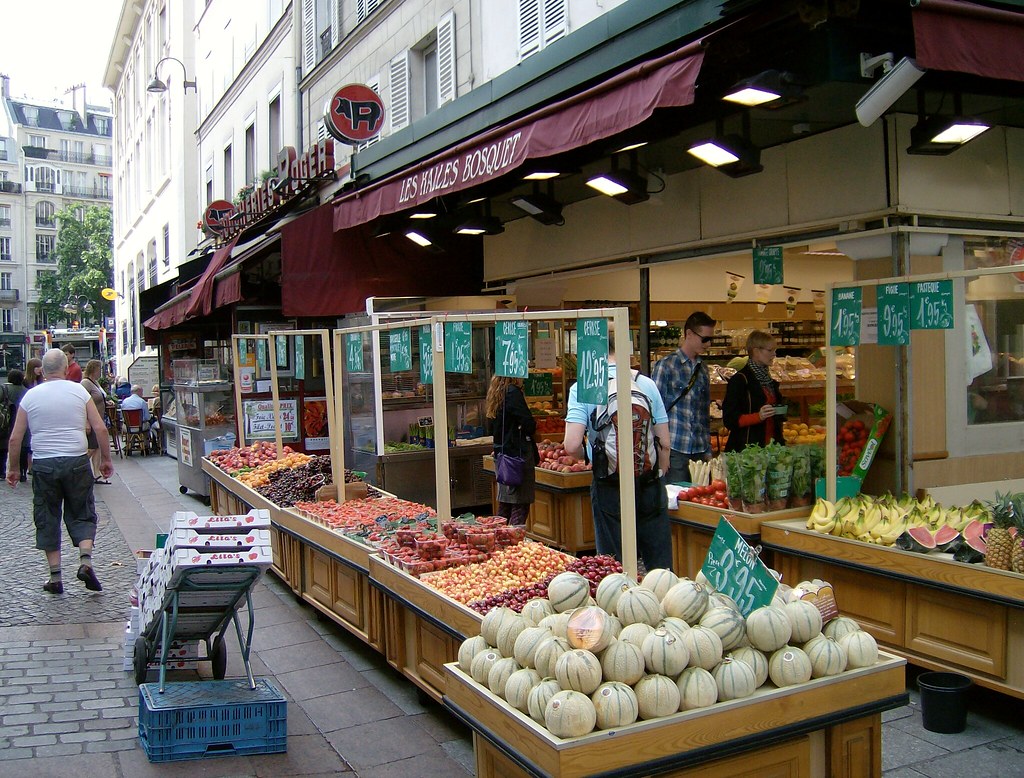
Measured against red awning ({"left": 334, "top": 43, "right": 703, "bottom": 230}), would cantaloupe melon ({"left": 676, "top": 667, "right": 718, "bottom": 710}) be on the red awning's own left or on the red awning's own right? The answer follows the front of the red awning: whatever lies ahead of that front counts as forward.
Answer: on the red awning's own left

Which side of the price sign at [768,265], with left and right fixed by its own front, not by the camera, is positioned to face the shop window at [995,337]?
left

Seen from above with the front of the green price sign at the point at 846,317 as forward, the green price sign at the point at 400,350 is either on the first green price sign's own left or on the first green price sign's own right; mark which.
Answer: on the first green price sign's own right

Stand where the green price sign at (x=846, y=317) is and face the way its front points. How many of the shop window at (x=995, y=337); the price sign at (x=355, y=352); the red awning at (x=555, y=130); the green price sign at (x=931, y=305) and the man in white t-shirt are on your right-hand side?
3
